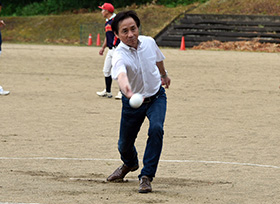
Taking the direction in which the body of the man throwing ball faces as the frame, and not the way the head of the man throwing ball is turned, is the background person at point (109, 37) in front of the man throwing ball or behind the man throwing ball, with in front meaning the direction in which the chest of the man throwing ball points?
behind

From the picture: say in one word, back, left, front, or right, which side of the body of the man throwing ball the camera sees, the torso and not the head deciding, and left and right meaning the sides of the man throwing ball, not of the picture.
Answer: front

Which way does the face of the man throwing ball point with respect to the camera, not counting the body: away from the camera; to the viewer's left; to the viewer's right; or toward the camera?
toward the camera

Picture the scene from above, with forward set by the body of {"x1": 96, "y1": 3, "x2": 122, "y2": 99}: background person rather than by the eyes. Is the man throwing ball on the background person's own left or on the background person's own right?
on the background person's own left
